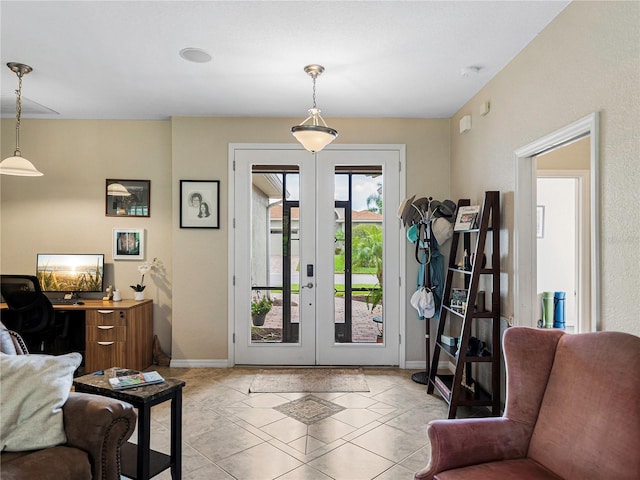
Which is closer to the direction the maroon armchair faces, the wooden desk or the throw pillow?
the throw pillow

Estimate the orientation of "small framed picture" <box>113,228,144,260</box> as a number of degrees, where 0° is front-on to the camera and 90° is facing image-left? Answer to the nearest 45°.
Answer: approximately 0°

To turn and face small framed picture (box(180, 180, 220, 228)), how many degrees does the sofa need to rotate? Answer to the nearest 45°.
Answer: approximately 90° to its left

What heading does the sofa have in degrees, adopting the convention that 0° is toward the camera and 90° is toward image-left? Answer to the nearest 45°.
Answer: approximately 315°

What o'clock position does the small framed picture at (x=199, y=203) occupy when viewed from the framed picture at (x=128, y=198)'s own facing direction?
The small framed picture is roughly at 10 o'clock from the framed picture.

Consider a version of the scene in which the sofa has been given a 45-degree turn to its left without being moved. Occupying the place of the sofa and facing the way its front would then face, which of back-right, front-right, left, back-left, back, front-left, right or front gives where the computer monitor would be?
left

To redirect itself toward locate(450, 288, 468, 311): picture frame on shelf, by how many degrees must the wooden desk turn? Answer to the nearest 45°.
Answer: approximately 45° to its left

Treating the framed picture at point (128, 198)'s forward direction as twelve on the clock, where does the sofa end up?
The sofa is roughly at 12 o'clock from the framed picture.

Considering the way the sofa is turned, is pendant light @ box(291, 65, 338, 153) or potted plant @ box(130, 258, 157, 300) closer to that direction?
the pendant light

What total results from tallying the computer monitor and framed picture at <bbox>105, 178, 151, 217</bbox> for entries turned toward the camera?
2
